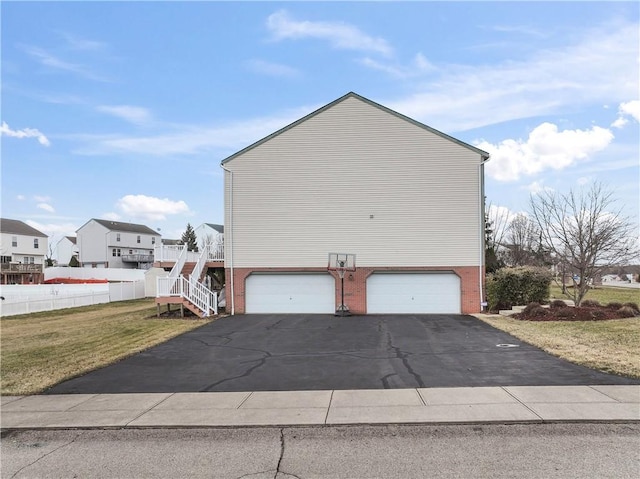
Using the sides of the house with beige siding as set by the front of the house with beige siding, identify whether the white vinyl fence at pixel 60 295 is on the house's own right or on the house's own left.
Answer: on the house's own right

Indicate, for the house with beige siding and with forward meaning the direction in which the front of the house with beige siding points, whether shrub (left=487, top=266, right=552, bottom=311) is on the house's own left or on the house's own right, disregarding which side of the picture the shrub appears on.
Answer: on the house's own left

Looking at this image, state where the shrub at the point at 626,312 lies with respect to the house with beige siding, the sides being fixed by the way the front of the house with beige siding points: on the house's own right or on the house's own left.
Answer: on the house's own left

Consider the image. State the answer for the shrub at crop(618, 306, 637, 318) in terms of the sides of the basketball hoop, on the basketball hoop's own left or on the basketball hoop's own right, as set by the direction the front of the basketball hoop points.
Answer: on the basketball hoop's own left

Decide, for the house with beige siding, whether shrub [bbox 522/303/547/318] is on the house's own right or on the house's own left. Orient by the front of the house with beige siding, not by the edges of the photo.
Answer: on the house's own left

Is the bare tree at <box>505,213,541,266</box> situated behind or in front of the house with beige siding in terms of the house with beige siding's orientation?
behind

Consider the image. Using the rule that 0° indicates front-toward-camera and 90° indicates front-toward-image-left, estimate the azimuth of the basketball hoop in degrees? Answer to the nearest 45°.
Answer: approximately 0°
